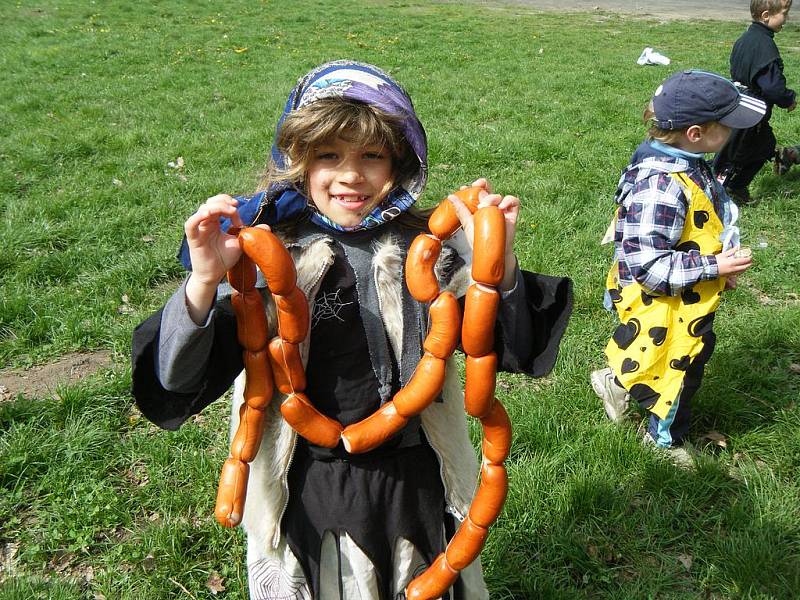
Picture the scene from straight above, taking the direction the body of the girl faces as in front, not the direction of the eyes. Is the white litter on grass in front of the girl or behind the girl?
behind

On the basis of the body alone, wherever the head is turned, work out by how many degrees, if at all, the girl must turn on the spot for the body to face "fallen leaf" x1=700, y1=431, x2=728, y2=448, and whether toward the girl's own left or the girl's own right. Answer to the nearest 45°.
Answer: approximately 135° to the girl's own left

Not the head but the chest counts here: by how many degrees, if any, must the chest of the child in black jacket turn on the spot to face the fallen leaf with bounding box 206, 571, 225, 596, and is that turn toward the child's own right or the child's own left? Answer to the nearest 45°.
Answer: approximately 90° to the child's own right

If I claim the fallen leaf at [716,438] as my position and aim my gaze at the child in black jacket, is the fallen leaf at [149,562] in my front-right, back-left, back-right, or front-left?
back-left

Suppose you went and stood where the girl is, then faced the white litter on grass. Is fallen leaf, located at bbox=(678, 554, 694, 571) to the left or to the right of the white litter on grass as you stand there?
right

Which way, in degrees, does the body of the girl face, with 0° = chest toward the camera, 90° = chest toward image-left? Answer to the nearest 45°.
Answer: approximately 0°

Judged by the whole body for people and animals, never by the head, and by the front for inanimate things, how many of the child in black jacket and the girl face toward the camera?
1

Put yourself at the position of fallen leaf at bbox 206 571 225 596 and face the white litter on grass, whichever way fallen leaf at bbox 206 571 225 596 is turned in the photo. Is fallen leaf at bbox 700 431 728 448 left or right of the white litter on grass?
right
